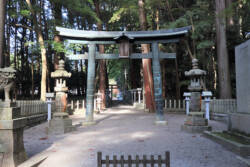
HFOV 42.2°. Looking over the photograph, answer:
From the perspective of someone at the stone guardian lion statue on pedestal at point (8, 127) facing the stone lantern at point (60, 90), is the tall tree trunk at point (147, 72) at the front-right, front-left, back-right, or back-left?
front-right

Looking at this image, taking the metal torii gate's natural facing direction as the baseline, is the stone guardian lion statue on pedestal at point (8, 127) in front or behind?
in front

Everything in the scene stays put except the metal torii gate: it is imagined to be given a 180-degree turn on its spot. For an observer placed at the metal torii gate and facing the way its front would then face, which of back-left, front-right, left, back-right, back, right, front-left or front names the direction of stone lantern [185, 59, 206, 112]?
back-right

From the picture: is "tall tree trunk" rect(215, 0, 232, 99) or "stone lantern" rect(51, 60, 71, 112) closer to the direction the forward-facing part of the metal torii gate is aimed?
the stone lantern

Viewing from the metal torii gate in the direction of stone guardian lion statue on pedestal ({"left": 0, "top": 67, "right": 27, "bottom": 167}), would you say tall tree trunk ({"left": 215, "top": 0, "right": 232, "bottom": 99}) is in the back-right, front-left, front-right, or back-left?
back-left

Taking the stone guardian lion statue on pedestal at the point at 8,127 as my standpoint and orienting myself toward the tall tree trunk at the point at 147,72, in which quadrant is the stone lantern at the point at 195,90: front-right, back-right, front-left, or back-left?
front-right

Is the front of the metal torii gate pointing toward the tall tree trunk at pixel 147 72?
no

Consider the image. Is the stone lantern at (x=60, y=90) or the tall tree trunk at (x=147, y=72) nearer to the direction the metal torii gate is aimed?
the stone lantern

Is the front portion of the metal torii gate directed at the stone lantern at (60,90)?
no

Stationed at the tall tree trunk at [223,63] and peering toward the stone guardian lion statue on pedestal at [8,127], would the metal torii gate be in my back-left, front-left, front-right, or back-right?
front-right

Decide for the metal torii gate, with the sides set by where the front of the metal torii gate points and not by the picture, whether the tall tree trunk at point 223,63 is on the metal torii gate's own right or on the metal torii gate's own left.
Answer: on the metal torii gate's own left

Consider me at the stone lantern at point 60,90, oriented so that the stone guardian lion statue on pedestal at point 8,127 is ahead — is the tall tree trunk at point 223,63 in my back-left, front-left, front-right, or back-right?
back-left

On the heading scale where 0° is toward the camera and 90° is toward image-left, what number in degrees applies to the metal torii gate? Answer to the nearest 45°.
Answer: approximately 0°
